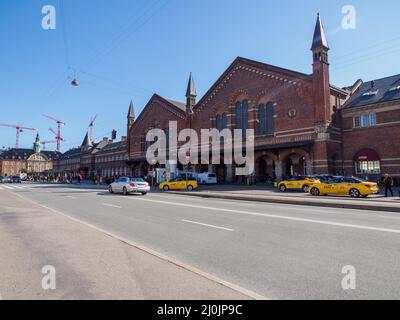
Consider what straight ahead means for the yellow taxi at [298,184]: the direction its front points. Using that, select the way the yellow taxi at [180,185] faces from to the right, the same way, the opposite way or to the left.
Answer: the same way

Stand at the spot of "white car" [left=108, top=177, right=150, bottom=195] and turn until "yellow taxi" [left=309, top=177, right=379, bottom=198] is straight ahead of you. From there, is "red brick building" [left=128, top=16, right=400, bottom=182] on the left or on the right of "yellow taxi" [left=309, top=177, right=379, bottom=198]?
left

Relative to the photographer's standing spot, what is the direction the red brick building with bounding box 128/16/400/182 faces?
facing the viewer and to the left of the viewer

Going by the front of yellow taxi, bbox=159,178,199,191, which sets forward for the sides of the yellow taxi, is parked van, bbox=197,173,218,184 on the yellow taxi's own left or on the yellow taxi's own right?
on the yellow taxi's own right

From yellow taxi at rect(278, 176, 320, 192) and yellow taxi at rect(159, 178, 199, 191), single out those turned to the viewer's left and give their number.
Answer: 2

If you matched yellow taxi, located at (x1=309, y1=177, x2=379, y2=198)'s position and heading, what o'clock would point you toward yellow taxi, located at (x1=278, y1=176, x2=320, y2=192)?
yellow taxi, located at (x1=278, y1=176, x2=320, y2=192) is roughly at 12 o'clock from yellow taxi, located at (x1=309, y1=177, x2=379, y2=198).

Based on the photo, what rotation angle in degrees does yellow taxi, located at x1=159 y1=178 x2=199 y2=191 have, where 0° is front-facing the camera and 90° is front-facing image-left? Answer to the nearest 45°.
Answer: approximately 90°

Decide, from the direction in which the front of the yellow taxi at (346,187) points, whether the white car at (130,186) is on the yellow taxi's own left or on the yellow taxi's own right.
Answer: on the yellow taxi's own left

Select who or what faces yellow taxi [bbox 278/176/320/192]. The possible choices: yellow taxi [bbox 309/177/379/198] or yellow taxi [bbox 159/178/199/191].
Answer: yellow taxi [bbox 309/177/379/198]

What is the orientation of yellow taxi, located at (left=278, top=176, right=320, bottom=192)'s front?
to the viewer's left
